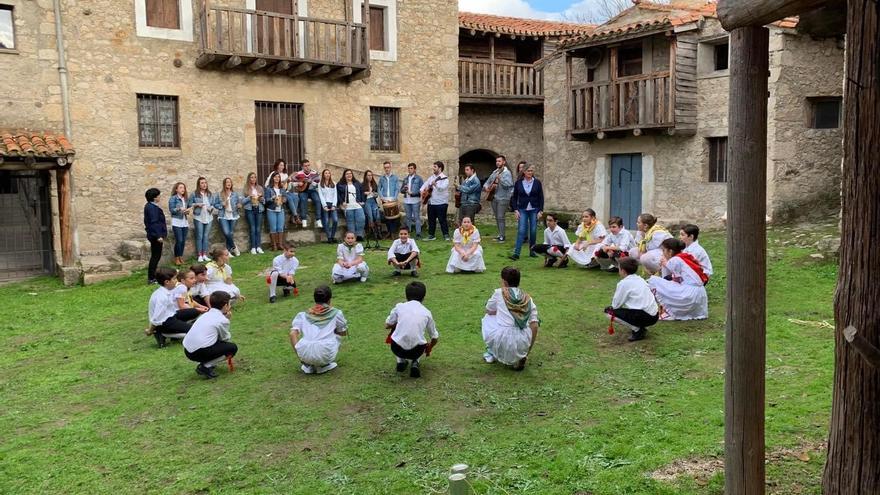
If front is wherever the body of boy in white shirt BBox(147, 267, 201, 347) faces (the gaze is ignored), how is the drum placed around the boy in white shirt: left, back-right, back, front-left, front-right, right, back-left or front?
front-left

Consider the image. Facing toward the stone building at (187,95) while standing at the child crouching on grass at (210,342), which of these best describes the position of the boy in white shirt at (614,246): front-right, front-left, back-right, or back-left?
front-right

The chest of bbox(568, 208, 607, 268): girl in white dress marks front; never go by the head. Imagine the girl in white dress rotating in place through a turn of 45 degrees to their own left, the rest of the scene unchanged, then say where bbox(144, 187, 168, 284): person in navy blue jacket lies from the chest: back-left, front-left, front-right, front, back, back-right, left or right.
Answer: right

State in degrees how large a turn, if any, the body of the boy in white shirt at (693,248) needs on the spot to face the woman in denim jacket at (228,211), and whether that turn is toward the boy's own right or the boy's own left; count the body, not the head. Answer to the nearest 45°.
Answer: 0° — they already face them

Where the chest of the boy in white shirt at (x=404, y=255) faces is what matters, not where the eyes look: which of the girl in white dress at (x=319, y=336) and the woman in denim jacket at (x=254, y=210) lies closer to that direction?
the girl in white dress

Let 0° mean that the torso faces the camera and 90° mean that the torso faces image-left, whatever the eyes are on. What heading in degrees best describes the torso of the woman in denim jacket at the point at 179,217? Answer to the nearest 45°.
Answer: approximately 315°

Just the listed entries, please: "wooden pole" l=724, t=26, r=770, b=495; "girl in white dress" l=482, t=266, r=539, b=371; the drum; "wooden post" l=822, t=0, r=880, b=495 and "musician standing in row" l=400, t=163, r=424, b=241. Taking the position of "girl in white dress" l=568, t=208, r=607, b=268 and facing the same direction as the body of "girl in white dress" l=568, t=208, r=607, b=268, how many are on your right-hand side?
2

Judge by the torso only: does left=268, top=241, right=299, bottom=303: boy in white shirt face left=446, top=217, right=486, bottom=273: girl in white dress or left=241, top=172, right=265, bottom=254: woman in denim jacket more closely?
the girl in white dress

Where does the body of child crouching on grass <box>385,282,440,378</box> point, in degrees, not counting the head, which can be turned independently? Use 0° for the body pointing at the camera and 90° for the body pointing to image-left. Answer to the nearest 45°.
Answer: approximately 180°

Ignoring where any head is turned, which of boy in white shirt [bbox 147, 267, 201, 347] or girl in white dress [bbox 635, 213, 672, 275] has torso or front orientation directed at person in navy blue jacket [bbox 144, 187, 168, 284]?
the girl in white dress

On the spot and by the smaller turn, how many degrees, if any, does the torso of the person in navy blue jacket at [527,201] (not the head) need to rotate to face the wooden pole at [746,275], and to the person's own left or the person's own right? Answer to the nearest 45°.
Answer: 0° — they already face it

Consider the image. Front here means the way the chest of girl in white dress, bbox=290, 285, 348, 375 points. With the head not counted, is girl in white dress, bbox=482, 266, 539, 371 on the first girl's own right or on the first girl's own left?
on the first girl's own right

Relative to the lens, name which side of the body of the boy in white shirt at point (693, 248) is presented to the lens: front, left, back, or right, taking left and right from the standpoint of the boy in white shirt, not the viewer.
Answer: left

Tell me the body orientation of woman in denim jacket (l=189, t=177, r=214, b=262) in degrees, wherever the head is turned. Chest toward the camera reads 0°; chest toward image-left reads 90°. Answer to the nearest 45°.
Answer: approximately 315°

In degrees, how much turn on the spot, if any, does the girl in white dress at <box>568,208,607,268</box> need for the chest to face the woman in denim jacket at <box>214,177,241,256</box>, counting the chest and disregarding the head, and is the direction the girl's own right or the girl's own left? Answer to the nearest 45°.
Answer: approximately 45° to the girl's own right

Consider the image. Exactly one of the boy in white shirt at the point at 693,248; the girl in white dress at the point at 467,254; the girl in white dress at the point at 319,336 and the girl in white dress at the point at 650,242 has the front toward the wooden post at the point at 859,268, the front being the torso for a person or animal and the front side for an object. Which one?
the girl in white dress at the point at 467,254

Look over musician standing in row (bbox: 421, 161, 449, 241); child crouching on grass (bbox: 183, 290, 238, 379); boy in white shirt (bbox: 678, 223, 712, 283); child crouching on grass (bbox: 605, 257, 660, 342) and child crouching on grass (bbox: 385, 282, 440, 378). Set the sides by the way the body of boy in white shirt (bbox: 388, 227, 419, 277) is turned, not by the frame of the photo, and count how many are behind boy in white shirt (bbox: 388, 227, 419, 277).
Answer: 1

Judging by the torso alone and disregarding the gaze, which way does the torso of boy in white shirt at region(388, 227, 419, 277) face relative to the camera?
toward the camera

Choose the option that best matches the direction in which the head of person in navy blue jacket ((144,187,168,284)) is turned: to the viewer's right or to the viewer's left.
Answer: to the viewer's right
